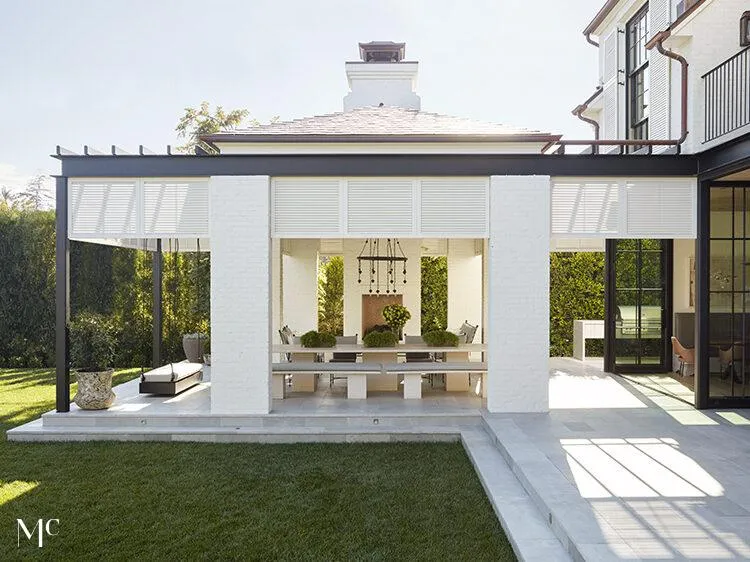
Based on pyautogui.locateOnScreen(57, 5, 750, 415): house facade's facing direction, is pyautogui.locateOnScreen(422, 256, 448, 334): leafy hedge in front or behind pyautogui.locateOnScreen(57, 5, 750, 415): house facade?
behind

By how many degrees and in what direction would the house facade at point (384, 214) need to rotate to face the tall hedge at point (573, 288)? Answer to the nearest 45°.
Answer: approximately 135° to its left

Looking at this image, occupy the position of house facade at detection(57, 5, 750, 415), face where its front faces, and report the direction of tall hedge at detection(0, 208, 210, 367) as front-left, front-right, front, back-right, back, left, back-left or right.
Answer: back-right

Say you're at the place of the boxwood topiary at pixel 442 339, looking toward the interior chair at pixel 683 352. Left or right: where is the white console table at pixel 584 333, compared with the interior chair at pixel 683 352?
left

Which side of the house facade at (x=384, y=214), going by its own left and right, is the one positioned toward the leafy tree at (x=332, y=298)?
back

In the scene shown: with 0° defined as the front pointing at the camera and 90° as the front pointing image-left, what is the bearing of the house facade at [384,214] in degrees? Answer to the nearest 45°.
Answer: approximately 0°
